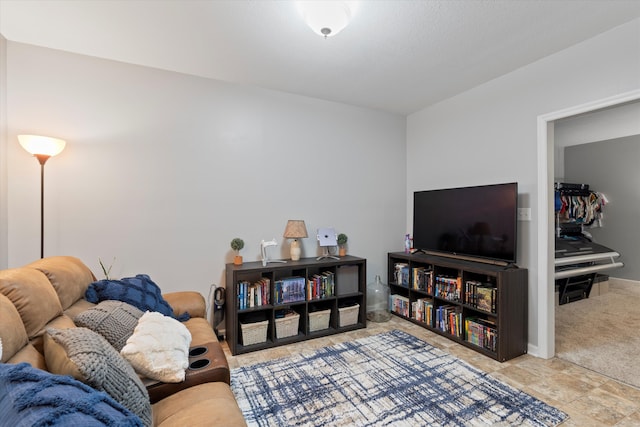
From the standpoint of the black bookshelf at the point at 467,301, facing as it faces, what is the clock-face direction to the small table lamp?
The small table lamp is roughly at 1 o'clock from the black bookshelf.

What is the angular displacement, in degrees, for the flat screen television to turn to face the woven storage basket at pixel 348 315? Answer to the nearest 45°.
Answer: approximately 45° to its right

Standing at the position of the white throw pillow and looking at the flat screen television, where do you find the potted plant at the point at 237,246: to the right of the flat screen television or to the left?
left

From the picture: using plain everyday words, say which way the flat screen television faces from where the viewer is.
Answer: facing the viewer and to the left of the viewer

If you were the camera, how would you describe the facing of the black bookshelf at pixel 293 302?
facing the viewer and to the right of the viewer

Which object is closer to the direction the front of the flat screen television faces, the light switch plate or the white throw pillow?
the white throw pillow

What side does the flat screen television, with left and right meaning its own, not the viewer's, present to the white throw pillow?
front

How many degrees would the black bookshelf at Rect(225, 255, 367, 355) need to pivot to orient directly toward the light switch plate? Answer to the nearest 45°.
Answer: approximately 45° to its left

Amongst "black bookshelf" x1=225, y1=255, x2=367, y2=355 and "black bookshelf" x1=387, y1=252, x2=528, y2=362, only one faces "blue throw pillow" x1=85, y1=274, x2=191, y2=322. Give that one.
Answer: "black bookshelf" x1=387, y1=252, x2=528, y2=362

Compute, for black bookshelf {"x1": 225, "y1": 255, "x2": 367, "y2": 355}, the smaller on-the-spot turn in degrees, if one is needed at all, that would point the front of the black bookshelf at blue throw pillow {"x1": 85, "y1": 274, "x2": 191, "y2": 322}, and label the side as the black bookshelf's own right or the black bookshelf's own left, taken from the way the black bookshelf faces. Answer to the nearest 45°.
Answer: approximately 90° to the black bookshelf's own right

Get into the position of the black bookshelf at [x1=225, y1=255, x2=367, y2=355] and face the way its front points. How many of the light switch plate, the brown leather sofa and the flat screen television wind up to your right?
1

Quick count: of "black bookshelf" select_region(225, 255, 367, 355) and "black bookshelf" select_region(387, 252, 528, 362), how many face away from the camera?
0

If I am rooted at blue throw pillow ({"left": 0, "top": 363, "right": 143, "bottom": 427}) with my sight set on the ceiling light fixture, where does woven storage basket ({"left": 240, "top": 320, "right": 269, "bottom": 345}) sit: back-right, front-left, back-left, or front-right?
front-left

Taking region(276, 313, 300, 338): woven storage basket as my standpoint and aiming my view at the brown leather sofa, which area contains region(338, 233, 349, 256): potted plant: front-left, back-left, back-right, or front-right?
back-left

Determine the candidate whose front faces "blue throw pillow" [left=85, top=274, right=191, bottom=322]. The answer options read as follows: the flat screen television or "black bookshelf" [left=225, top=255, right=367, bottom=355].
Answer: the flat screen television

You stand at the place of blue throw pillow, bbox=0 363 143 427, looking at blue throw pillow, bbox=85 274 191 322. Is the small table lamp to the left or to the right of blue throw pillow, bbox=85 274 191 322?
right

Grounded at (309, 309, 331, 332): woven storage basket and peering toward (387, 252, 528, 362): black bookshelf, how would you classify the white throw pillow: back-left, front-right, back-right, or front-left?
back-right
